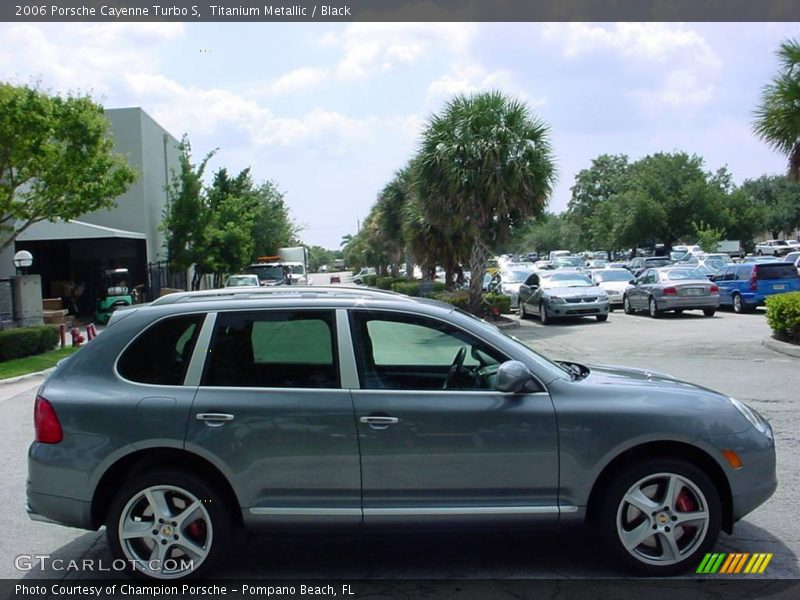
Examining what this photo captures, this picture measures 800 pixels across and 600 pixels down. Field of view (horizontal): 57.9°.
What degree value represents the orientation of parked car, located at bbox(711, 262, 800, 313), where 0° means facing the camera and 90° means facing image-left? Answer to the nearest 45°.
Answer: approximately 135°

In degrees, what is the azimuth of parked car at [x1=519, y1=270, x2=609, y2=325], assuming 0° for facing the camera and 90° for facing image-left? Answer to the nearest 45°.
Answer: approximately 315°

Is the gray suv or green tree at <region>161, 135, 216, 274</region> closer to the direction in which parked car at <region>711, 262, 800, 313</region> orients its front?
the green tree

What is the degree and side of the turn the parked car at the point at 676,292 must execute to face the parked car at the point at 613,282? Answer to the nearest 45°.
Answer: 0° — it already faces it

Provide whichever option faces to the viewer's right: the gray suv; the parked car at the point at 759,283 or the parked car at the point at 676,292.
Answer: the gray suv

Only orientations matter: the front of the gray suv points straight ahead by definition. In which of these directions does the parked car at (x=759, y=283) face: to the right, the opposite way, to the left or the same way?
to the left

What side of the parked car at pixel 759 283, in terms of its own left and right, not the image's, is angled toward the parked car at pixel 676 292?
left

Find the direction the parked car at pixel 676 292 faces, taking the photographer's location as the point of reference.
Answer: facing away from the viewer and to the left of the viewer

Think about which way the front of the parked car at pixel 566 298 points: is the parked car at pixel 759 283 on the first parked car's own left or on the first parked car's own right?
on the first parked car's own left

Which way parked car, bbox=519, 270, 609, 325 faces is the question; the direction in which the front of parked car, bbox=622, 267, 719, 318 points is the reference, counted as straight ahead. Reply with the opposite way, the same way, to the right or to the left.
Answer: the opposite way

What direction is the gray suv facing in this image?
to the viewer's right

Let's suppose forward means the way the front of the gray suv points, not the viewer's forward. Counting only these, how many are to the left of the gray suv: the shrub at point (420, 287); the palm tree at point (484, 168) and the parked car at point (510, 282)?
3

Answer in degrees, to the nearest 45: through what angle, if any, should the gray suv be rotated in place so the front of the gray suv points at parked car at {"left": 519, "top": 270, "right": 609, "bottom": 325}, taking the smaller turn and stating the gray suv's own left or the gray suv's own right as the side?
approximately 90° to the gray suv's own left
